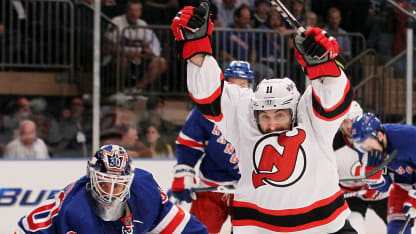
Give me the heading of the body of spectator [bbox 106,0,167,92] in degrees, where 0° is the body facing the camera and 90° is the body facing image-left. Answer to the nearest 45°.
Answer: approximately 0°

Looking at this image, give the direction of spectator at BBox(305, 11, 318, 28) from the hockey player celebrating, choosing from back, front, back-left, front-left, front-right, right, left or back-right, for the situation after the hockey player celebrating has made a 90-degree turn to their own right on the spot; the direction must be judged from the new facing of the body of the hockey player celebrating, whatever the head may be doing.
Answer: right

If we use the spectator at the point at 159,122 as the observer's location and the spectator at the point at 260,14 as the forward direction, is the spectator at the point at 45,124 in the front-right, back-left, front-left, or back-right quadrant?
back-left

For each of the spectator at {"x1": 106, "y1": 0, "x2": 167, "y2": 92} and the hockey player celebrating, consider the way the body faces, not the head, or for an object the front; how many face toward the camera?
2

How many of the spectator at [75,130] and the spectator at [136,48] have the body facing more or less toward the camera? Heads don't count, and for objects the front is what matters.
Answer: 2

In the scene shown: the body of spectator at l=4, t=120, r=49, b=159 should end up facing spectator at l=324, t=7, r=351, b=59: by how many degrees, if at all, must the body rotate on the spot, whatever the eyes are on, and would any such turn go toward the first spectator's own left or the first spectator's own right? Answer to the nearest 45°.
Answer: approximately 90° to the first spectator's own left
